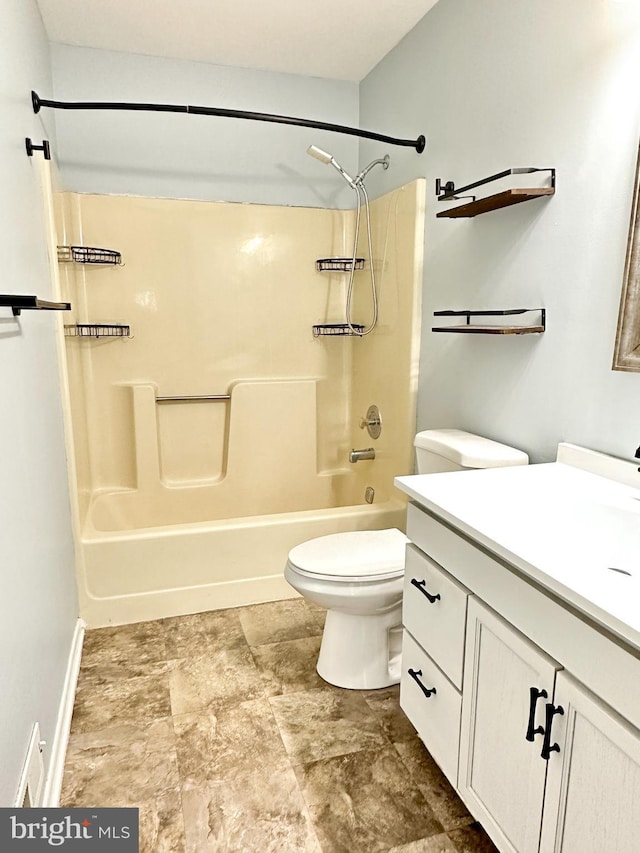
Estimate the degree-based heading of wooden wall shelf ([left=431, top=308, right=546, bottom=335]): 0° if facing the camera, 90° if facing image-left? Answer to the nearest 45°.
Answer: approximately 45°

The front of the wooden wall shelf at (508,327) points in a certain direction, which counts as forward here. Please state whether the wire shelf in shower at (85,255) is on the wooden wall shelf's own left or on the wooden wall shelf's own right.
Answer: on the wooden wall shelf's own right

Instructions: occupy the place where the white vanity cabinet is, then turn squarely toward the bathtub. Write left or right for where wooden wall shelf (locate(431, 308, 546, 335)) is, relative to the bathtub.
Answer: right

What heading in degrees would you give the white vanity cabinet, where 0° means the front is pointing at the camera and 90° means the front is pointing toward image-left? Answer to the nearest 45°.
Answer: approximately 45°

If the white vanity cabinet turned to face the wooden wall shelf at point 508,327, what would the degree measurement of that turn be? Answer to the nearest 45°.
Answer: approximately 135° to its right

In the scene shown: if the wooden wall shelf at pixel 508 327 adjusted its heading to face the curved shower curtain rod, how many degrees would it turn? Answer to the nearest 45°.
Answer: approximately 45° to its right

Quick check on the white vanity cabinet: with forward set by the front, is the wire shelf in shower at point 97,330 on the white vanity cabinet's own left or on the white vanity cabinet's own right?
on the white vanity cabinet's own right

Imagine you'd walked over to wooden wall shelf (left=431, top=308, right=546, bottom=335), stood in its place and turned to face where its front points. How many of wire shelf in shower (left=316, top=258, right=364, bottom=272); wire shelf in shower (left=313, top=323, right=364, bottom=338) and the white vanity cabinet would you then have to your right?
2

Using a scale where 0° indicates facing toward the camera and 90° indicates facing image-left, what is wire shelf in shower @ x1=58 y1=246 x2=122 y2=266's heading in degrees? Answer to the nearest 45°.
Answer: approximately 315°

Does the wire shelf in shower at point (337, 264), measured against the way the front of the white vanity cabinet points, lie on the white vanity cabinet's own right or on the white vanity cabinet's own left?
on the white vanity cabinet's own right

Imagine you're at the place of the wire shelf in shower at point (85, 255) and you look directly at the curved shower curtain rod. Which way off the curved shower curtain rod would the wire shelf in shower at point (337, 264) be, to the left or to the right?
left
